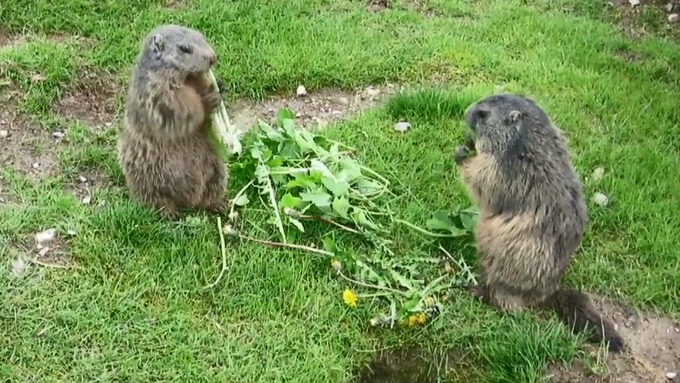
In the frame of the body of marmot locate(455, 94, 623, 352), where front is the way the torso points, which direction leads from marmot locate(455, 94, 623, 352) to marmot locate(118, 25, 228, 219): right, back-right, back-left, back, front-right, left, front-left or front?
front

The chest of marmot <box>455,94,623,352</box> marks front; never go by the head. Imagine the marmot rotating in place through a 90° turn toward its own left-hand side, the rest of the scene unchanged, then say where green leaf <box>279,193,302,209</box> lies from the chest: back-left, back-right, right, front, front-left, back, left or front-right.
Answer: right

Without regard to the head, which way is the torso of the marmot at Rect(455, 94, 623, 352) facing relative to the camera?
to the viewer's left

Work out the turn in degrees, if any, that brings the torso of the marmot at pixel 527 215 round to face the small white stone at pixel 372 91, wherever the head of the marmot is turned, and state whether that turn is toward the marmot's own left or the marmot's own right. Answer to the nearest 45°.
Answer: approximately 45° to the marmot's own right

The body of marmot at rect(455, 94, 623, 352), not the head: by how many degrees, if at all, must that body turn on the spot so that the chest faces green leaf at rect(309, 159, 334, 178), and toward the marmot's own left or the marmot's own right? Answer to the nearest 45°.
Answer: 0° — it already faces it

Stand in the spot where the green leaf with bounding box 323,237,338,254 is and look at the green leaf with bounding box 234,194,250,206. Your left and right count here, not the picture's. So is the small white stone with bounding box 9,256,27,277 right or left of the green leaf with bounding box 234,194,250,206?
left

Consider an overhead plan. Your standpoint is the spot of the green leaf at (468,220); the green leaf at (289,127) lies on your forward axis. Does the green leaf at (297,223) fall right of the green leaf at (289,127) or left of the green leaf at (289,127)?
left

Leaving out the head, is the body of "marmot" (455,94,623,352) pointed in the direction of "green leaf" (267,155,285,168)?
yes

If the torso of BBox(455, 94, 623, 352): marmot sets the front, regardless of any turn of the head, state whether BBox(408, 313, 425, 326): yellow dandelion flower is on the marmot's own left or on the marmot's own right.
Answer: on the marmot's own left

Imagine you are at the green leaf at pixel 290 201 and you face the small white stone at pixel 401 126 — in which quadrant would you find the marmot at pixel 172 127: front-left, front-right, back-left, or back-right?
back-left

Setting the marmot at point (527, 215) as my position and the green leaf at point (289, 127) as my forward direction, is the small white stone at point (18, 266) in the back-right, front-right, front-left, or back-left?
front-left
